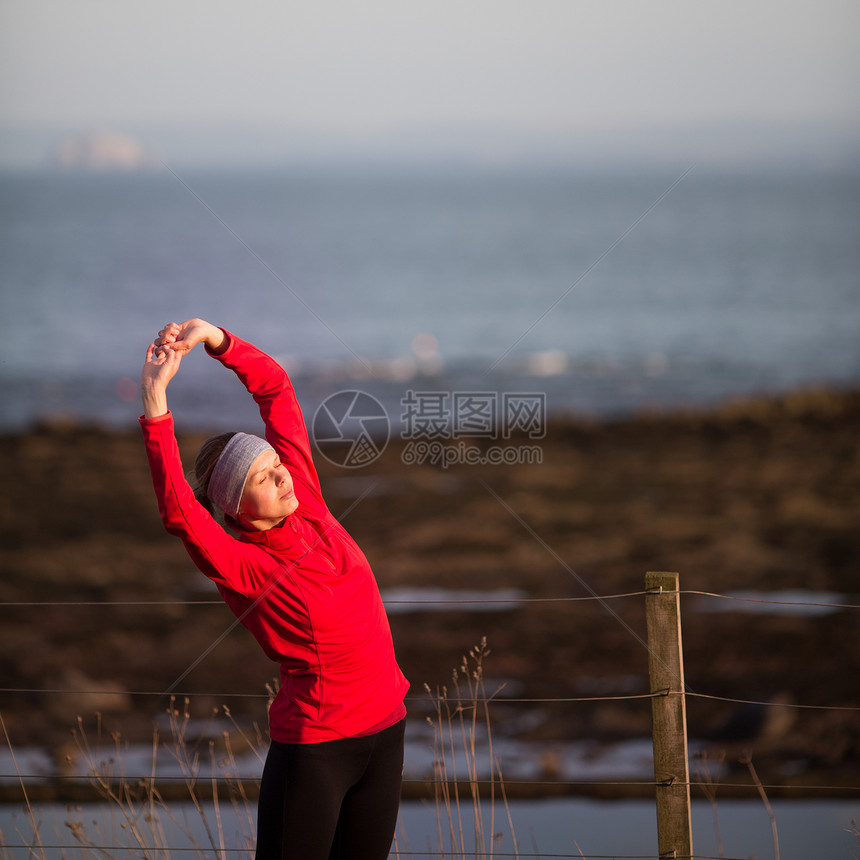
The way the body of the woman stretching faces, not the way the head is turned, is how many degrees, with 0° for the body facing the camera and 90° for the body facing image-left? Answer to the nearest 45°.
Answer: approximately 315°
